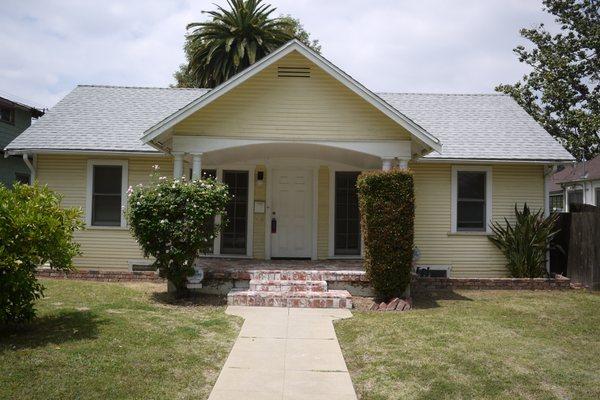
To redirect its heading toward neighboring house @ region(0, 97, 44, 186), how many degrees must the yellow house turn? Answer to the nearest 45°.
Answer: approximately 135° to its right

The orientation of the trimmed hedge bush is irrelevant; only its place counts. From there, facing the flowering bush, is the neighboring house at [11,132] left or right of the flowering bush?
right

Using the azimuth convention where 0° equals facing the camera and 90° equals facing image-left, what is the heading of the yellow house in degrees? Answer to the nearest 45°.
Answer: approximately 0°

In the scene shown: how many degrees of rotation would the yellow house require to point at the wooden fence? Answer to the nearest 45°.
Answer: approximately 90° to its left

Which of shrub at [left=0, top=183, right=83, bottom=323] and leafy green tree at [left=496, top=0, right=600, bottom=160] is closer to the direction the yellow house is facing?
the shrub

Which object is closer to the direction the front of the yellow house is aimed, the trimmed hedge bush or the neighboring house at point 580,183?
the trimmed hedge bush

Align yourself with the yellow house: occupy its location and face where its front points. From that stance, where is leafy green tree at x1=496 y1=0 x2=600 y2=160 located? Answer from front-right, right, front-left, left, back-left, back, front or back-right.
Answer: back-left

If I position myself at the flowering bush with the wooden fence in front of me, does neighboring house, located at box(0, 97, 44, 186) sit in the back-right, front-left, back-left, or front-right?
back-left

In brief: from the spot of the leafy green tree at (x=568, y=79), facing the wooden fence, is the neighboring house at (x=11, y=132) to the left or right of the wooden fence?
right

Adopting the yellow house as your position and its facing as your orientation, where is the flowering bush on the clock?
The flowering bush is roughly at 1 o'clock from the yellow house.

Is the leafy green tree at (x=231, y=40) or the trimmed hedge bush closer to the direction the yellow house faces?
the trimmed hedge bush

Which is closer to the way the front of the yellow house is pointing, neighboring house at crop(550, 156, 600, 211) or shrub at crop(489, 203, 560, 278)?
the shrub

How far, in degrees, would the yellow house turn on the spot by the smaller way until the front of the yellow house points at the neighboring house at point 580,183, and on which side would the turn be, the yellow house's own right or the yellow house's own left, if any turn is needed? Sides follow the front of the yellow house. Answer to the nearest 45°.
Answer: approximately 135° to the yellow house's own left

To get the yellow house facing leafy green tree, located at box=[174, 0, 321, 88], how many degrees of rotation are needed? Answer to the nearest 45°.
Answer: approximately 180°
